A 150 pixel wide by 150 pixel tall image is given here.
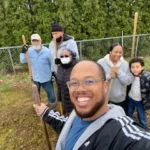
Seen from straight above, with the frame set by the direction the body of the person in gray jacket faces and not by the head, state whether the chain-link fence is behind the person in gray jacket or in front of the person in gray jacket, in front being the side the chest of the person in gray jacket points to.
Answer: behind

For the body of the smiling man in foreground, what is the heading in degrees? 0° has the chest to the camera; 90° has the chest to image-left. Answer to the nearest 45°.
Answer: approximately 45°

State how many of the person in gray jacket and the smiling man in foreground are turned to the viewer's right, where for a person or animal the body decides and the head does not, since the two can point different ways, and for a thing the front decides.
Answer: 0

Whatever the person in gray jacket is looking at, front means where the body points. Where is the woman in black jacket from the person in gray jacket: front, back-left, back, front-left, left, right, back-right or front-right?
right

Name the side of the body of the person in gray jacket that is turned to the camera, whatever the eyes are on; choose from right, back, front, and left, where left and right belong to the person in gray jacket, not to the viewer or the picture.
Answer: front

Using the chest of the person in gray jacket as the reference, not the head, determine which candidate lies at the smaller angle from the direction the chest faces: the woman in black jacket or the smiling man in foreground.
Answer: the smiling man in foreground

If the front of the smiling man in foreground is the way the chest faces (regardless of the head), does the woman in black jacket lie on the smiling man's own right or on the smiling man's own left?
on the smiling man's own right

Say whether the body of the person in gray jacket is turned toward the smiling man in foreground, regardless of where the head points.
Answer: yes
